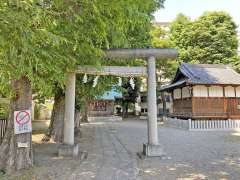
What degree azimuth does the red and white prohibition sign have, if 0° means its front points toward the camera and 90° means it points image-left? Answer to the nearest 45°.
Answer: approximately 0°

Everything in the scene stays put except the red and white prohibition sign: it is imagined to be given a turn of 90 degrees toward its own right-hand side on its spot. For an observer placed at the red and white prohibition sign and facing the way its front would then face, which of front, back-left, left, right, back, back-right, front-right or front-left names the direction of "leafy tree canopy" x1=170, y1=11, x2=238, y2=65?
back-right

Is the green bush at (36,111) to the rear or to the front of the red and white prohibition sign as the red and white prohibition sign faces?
to the rear

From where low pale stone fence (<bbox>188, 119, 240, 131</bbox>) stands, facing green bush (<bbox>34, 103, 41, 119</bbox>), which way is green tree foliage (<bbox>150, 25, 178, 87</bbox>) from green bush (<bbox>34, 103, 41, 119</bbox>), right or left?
right

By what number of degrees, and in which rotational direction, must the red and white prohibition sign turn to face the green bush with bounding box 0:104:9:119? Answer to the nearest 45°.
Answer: approximately 180°

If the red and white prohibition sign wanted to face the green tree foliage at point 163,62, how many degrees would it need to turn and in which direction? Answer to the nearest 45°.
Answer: approximately 135° to its left

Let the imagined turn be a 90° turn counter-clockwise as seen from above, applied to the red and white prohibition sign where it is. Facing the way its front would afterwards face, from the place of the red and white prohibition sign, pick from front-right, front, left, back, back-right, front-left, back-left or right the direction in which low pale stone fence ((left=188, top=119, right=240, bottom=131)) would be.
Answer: front-left

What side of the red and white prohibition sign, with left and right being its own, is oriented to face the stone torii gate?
left

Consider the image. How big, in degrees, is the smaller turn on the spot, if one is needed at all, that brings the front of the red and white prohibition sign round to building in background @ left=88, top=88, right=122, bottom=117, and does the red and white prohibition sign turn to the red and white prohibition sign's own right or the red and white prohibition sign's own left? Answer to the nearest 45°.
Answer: approximately 180°

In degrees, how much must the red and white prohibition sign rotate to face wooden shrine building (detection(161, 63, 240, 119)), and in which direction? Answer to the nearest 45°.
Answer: approximately 135° to its left
